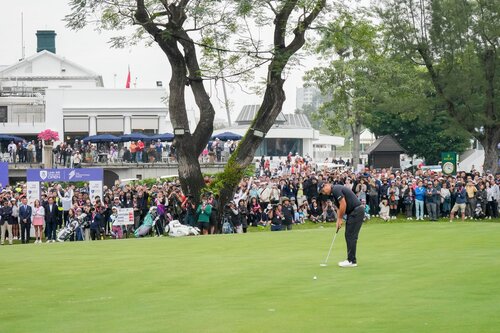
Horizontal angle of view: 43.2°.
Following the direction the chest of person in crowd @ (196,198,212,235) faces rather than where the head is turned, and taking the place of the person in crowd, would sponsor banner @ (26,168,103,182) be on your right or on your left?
on your right

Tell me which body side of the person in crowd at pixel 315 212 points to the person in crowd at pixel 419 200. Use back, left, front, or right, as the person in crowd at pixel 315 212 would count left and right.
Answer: left

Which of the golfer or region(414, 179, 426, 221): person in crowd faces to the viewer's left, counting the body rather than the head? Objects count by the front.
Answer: the golfer

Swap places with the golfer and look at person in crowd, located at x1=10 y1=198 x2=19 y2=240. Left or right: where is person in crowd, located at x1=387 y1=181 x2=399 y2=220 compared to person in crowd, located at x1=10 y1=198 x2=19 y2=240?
right

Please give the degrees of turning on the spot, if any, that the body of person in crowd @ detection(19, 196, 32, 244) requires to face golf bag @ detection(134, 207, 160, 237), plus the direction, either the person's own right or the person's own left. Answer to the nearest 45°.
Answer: approximately 90° to the person's own left

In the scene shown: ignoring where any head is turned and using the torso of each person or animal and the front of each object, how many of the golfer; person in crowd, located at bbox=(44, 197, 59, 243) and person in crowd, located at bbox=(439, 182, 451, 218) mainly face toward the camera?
2

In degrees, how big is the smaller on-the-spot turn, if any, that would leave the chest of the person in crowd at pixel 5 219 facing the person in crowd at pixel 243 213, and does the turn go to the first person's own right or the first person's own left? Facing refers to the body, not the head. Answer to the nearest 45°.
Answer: approximately 90° to the first person's own left

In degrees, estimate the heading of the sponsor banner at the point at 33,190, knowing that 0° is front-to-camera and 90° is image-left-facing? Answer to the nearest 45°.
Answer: approximately 0°

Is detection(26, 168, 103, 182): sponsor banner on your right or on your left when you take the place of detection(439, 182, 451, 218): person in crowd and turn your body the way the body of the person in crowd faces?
on your right

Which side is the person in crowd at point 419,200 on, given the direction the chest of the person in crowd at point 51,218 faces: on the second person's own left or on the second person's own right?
on the second person's own left

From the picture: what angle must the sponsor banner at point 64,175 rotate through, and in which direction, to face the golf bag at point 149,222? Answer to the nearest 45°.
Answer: approximately 45° to its left

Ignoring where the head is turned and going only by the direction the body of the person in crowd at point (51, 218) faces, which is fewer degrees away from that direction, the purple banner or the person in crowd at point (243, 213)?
the person in crowd
